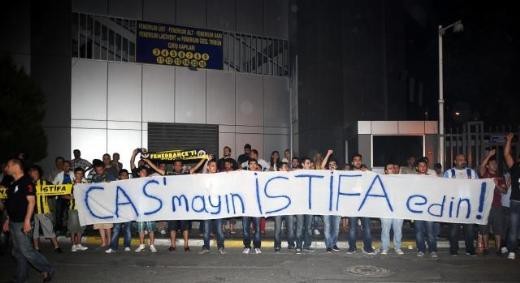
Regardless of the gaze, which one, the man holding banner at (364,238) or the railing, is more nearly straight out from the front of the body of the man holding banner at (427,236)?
the man holding banner

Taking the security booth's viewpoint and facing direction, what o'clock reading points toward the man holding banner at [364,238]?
The man holding banner is roughly at 12 o'clock from the security booth.

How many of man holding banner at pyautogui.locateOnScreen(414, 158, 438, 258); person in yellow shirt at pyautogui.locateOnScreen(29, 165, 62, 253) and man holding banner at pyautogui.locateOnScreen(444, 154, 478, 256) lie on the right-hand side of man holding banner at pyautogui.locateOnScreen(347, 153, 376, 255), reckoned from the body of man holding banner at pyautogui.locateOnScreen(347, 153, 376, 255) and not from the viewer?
1

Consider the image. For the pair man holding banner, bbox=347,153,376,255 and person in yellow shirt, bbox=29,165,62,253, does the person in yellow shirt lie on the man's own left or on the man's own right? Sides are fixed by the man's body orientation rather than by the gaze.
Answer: on the man's own right

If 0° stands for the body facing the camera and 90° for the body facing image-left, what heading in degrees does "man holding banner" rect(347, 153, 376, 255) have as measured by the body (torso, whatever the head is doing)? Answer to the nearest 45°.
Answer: approximately 0°

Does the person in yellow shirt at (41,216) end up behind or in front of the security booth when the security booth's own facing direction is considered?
in front

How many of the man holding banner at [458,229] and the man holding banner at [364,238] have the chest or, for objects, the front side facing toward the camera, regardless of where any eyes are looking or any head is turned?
2

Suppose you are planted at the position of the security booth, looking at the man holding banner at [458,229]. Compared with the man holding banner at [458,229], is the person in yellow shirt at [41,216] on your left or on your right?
right

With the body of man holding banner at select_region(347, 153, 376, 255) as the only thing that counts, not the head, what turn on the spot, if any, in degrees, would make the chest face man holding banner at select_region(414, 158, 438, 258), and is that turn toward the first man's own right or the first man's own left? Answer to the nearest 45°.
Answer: approximately 90° to the first man's own left

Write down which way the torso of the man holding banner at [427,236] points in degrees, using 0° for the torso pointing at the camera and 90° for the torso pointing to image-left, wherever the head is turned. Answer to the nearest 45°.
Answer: approximately 0°

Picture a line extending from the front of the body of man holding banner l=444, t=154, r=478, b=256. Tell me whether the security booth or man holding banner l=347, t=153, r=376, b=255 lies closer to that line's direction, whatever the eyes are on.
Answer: the man holding banner
